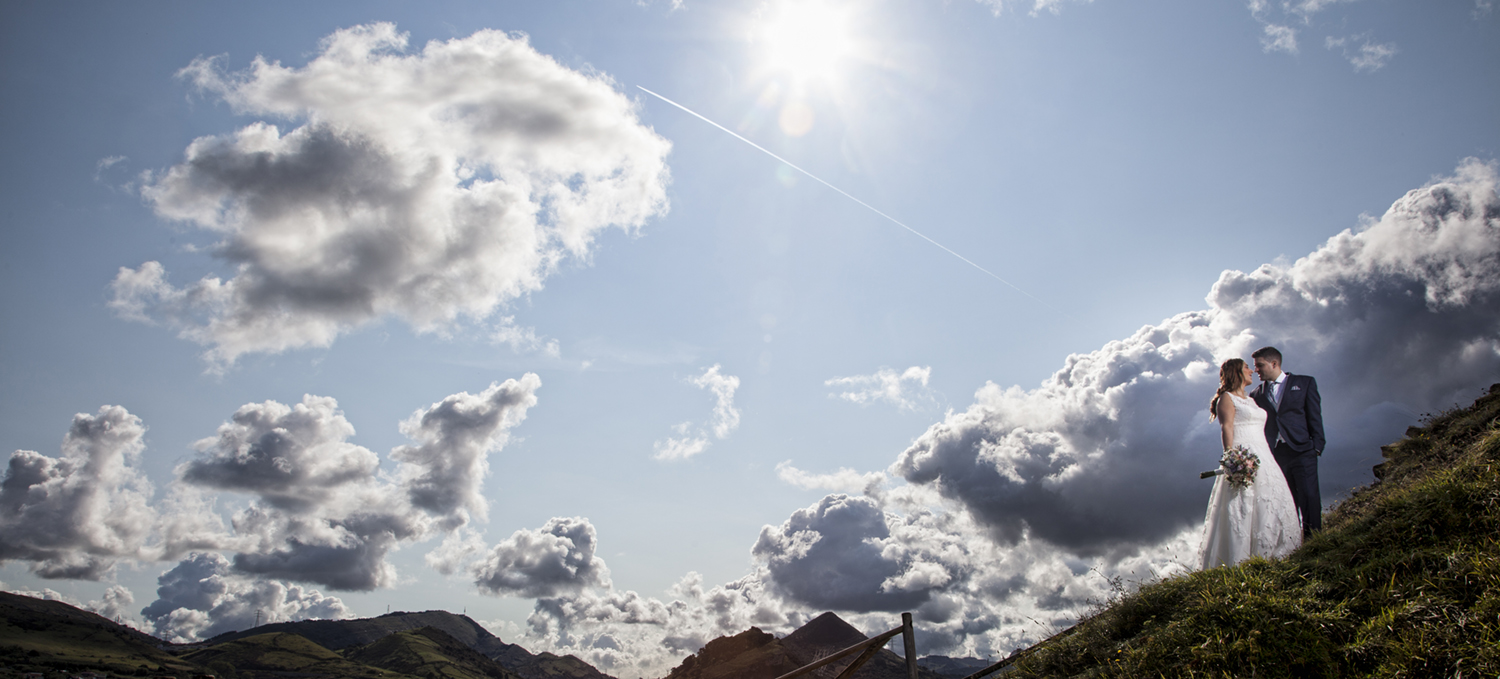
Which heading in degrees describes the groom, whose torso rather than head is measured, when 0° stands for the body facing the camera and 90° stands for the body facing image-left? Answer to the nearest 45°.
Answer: approximately 45°

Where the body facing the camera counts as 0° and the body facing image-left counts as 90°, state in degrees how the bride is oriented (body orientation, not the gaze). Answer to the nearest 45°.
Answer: approximately 315°

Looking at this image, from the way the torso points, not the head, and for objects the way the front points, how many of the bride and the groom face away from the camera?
0

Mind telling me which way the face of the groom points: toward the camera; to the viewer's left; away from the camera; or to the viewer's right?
to the viewer's left

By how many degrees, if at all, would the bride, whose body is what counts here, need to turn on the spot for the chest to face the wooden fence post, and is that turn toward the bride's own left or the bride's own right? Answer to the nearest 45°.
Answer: approximately 135° to the bride's own right
